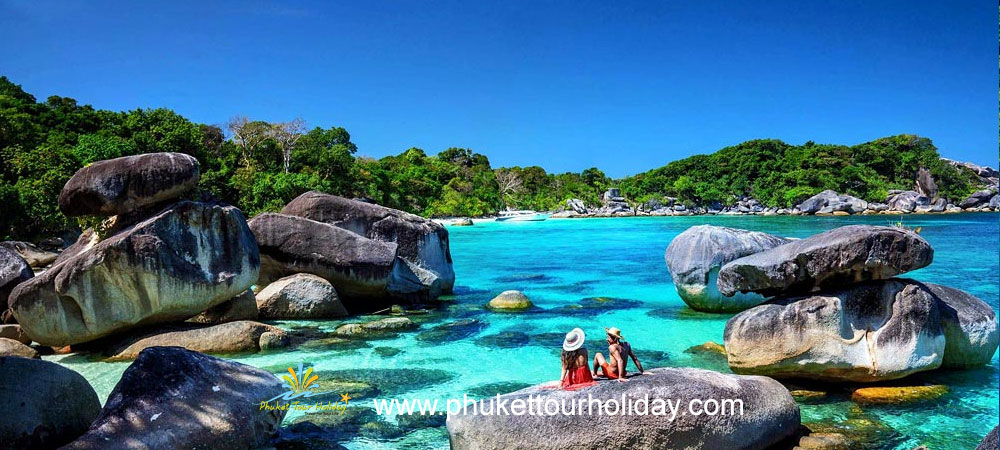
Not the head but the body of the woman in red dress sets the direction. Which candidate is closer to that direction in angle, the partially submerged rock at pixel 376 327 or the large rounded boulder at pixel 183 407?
the partially submerged rock

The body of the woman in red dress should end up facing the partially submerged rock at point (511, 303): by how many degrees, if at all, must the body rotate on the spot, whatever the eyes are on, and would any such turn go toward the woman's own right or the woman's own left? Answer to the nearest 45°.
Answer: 0° — they already face it

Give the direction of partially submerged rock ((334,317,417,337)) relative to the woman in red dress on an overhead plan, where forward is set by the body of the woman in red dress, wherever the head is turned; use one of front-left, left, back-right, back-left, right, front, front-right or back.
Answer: front-left

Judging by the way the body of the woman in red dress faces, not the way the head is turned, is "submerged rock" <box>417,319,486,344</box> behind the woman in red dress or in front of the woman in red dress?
in front

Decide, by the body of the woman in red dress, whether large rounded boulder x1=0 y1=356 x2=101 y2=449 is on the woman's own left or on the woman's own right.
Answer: on the woman's own left

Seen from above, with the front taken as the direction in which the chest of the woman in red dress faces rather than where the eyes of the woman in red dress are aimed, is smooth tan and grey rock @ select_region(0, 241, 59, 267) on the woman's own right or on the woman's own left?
on the woman's own left

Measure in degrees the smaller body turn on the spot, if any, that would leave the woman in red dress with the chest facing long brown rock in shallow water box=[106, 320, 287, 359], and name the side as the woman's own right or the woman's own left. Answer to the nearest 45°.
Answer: approximately 45° to the woman's own left

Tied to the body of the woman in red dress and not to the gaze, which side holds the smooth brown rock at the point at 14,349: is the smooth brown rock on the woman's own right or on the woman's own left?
on the woman's own left

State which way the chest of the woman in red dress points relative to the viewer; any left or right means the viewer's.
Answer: facing away from the viewer

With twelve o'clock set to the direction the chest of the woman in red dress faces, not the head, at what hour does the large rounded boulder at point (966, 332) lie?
The large rounded boulder is roughly at 2 o'clock from the woman in red dress.
